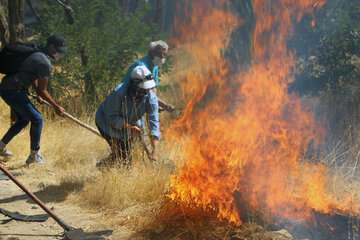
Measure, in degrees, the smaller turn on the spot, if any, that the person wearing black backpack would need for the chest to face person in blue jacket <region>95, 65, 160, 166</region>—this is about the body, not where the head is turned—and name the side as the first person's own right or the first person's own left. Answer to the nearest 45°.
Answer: approximately 45° to the first person's own right

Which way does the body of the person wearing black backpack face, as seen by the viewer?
to the viewer's right

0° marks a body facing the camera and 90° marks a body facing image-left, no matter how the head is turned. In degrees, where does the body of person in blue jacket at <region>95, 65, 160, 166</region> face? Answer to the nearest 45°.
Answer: approximately 315°

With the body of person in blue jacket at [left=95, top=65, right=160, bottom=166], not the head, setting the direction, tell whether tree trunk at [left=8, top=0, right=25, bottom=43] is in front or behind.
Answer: behind
